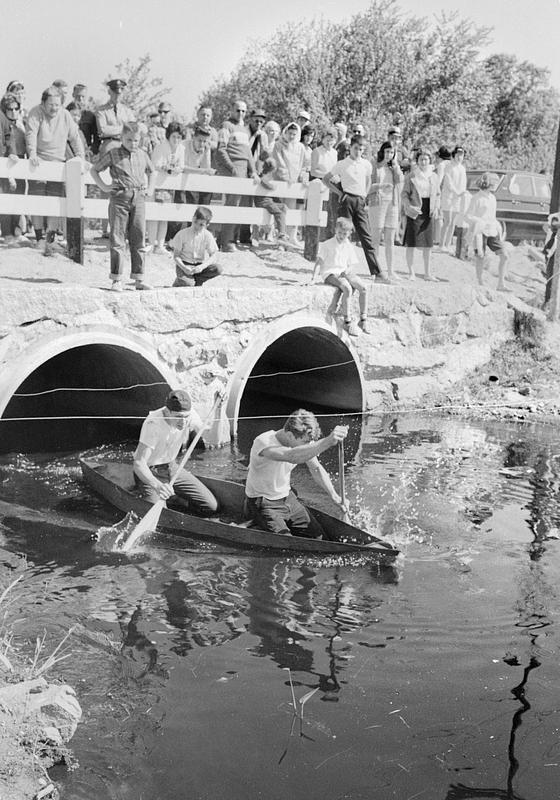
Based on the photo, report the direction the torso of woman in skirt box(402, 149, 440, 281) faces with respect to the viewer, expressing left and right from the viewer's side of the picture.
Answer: facing the viewer

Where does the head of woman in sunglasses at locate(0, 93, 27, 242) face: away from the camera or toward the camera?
toward the camera

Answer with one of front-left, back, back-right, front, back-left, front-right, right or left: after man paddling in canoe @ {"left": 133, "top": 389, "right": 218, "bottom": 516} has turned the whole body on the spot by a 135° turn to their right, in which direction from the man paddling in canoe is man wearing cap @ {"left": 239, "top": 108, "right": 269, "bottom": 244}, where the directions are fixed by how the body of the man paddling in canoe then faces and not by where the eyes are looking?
right

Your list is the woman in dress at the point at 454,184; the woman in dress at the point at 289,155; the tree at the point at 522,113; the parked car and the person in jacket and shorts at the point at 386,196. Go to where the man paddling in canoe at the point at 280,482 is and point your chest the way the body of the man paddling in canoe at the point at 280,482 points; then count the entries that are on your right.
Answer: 0

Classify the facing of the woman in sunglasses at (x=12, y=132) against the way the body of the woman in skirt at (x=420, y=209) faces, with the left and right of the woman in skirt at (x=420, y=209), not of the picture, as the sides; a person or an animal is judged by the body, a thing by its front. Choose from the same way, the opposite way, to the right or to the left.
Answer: the same way

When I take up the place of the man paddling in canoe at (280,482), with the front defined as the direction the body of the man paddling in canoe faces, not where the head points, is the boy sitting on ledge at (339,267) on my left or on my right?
on my left

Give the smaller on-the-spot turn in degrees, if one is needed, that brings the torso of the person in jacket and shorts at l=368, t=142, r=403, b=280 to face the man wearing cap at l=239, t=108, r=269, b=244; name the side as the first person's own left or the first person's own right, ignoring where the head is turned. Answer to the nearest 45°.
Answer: approximately 90° to the first person's own right

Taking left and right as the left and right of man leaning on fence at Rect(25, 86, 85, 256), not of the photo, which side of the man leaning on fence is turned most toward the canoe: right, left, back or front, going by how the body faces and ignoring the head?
front

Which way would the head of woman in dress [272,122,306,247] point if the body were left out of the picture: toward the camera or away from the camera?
toward the camera

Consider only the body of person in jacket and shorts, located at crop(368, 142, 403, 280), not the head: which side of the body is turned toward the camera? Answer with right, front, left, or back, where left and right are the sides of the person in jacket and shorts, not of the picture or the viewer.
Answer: front

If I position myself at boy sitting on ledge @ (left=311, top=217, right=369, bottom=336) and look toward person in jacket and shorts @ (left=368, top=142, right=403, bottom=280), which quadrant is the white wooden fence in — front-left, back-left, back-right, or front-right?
back-left
